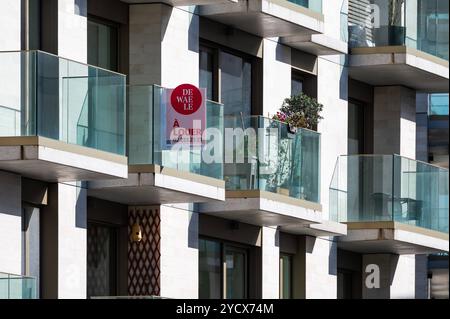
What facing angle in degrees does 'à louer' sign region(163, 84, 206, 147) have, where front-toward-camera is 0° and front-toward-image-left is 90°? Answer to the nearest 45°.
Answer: approximately 0°

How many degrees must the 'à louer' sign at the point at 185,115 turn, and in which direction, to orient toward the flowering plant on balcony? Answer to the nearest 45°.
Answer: approximately 135° to its left
